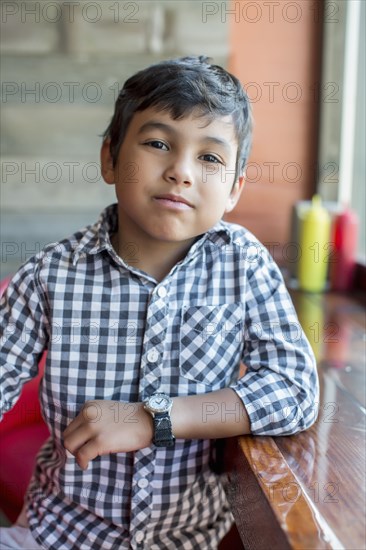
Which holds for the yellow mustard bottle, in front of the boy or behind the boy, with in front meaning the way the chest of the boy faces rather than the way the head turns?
behind

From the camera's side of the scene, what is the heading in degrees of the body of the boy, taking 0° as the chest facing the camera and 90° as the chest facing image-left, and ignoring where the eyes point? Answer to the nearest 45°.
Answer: approximately 0°

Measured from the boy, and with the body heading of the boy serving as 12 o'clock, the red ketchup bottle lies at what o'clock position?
The red ketchup bottle is roughly at 7 o'clock from the boy.
